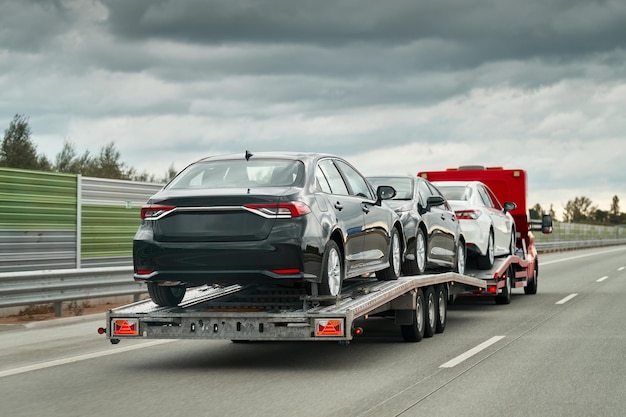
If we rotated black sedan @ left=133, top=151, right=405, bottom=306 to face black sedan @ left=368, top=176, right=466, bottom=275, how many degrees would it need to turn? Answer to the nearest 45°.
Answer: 0° — it already faces it

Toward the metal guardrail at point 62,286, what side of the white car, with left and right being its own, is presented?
back

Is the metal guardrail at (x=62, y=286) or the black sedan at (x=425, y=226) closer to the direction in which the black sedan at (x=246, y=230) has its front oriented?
the black sedan

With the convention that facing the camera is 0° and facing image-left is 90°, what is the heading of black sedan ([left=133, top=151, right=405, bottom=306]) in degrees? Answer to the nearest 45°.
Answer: approximately 225°

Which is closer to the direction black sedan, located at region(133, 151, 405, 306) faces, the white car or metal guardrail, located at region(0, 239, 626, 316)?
the white car

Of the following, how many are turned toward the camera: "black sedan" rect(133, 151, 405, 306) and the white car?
0

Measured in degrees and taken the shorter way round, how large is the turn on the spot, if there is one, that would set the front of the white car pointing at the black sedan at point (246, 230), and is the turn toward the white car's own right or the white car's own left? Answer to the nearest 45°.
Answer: approximately 135° to the white car's own right

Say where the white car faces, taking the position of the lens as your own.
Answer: facing away from the viewer and to the right of the viewer

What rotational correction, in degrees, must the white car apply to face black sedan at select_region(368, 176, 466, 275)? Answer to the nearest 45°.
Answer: approximately 135° to its right
